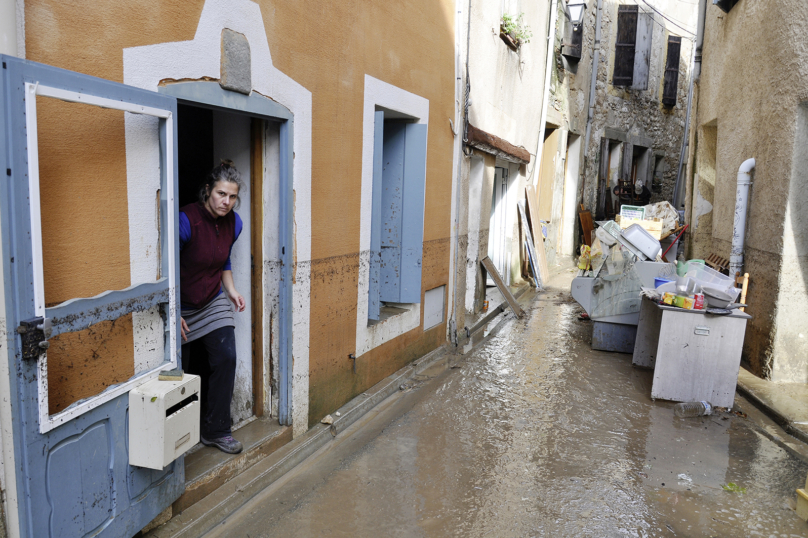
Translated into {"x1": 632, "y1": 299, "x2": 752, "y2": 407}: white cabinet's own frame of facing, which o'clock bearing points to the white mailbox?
The white mailbox is roughly at 1 o'clock from the white cabinet.

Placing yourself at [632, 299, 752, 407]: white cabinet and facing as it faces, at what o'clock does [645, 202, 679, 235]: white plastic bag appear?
The white plastic bag is roughly at 6 o'clock from the white cabinet.

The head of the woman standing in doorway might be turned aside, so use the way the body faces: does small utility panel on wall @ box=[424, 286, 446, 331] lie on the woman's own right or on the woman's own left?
on the woman's own left

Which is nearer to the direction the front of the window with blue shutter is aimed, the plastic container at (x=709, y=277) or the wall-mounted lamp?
the plastic container

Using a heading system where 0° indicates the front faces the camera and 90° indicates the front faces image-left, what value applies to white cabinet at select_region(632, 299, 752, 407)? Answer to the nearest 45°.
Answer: approximately 0°

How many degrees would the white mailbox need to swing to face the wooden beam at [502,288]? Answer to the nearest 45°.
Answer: approximately 90° to its left

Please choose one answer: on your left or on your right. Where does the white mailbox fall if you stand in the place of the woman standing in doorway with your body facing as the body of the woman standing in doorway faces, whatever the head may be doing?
on your right

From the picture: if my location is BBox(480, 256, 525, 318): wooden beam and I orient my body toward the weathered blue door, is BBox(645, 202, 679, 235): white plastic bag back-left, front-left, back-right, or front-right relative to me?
back-left

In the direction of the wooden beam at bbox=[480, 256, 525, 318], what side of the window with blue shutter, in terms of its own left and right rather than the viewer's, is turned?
left

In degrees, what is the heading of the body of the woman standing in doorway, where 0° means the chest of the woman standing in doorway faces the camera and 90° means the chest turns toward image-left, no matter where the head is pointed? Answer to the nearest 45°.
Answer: approximately 315°

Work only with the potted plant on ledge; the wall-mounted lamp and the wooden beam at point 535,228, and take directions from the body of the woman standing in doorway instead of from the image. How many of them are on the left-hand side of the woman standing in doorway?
3
